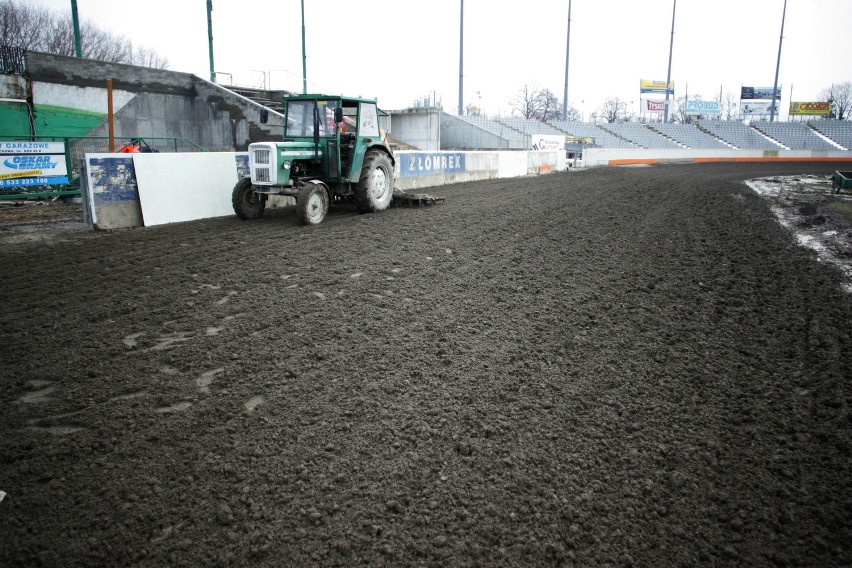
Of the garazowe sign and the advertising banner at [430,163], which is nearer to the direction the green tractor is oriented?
the garazowe sign

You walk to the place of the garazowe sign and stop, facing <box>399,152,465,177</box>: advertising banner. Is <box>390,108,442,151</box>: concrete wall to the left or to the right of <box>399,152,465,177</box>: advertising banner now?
left

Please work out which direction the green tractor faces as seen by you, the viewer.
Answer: facing the viewer and to the left of the viewer

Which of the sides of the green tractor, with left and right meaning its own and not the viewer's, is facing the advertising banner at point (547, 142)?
back

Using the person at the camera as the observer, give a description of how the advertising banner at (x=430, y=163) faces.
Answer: facing the viewer and to the right of the viewer

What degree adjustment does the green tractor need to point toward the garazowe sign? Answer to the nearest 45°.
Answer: approximately 90° to its right

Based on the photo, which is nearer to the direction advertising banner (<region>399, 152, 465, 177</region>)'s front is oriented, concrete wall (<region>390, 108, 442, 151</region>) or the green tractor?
the green tractor

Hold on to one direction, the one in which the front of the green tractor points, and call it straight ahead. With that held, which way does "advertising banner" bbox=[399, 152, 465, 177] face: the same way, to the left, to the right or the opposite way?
to the left

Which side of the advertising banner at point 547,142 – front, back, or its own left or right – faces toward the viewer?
front

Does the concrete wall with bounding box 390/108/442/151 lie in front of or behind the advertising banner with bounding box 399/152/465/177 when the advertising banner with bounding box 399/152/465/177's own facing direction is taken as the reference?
behind

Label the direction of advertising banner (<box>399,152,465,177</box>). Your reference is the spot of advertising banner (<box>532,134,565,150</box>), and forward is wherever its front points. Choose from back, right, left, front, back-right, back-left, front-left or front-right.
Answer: front

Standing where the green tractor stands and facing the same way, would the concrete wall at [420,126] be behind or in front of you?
behind

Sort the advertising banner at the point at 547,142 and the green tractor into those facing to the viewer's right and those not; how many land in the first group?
0
